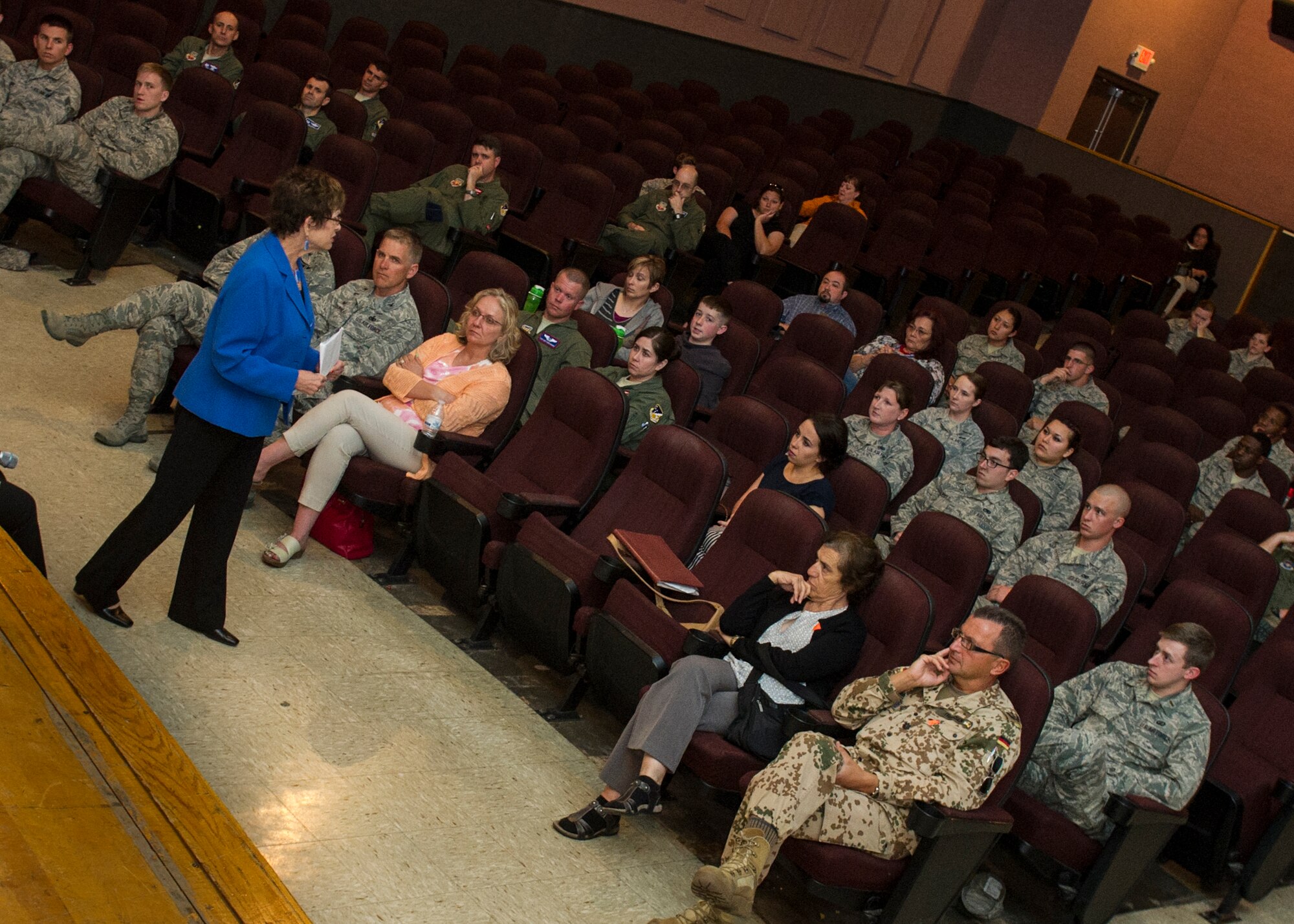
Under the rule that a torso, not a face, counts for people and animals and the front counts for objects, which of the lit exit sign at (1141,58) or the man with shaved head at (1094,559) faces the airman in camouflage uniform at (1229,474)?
the lit exit sign

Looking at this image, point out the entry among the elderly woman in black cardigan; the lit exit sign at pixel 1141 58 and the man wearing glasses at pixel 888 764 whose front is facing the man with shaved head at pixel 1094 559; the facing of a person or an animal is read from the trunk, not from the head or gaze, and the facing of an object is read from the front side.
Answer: the lit exit sign

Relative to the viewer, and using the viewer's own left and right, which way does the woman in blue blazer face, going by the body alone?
facing to the right of the viewer

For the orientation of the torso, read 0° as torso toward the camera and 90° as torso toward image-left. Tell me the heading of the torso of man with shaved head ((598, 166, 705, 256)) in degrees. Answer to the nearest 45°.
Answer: approximately 45°

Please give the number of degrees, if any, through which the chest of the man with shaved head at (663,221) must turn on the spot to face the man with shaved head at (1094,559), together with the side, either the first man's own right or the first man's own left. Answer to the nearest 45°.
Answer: approximately 90° to the first man's own left

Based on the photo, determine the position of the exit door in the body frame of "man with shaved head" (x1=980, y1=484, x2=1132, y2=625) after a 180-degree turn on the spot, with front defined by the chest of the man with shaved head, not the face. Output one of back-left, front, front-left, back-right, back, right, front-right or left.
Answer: front-left

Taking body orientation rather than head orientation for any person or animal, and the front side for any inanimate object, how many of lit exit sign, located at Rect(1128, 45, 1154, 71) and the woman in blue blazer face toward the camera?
1

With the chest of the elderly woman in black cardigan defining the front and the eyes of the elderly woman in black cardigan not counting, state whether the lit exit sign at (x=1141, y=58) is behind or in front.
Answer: behind

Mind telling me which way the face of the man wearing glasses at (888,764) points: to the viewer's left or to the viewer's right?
to the viewer's left

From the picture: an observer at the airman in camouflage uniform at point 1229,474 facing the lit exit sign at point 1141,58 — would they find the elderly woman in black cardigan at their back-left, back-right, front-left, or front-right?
back-left

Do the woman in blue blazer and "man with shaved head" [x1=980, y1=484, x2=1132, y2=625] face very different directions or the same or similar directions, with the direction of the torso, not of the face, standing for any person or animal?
very different directions
